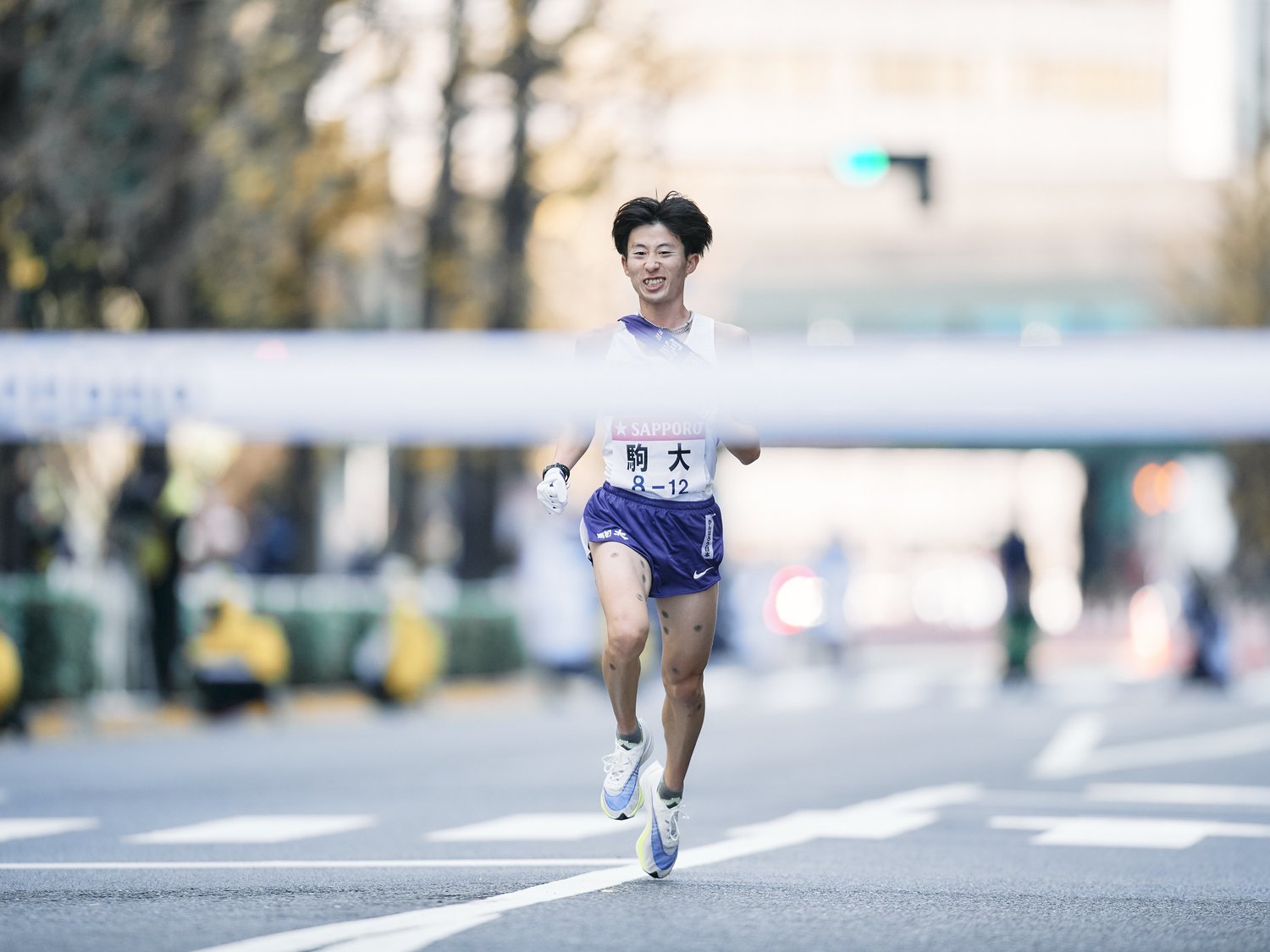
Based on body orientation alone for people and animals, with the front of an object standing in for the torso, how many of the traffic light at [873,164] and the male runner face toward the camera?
2

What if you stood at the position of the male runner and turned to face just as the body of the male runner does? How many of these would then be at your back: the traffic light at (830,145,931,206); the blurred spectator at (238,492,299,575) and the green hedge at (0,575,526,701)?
3

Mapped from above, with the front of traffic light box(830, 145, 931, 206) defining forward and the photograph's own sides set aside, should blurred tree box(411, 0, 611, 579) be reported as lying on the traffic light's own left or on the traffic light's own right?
on the traffic light's own right

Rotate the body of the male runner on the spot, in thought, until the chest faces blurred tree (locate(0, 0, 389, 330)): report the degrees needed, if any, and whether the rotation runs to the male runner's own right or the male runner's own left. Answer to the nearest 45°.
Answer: approximately 180°

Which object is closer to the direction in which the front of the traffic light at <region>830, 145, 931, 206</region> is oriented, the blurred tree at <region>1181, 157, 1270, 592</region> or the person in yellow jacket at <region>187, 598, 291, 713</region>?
the person in yellow jacket

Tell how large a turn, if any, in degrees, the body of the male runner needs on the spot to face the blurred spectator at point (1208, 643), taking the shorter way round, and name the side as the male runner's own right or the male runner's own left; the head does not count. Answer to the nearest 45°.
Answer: approximately 180°

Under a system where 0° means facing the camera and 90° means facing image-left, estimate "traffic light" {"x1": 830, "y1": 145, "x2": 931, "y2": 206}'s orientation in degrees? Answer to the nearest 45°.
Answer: approximately 0°

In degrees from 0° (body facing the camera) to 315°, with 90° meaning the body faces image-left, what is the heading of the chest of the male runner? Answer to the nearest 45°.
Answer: approximately 0°

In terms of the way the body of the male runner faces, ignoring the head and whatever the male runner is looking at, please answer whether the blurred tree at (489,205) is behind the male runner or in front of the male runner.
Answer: behind

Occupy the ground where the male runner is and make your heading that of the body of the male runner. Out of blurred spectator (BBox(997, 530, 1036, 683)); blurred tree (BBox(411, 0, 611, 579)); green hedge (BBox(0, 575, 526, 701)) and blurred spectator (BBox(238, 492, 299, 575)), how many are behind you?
4
